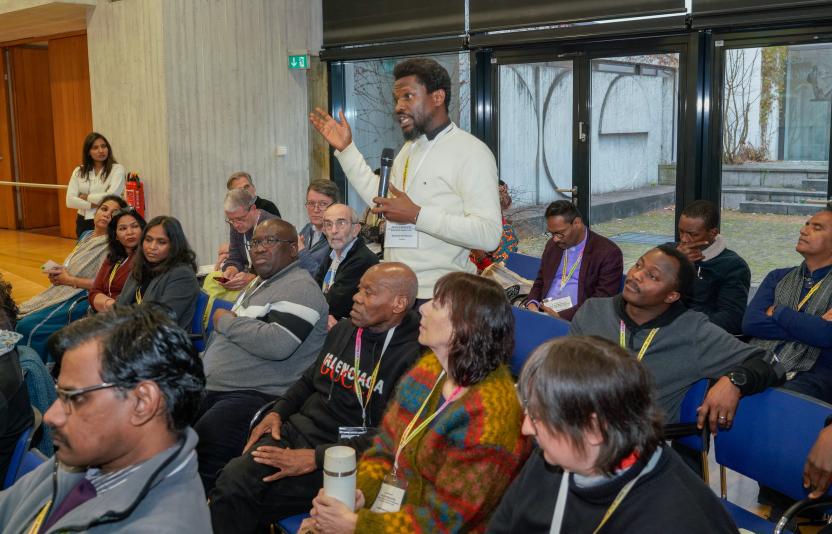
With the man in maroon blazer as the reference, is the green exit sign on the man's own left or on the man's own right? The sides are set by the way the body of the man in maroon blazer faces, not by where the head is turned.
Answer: on the man's own right

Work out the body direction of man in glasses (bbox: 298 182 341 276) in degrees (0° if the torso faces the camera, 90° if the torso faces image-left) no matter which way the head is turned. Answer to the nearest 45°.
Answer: approximately 45°

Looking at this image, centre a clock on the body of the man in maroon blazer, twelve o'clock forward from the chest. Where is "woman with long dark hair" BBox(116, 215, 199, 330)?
The woman with long dark hair is roughly at 1 o'clock from the man in maroon blazer.

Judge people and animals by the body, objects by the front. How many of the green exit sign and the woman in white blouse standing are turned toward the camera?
2
